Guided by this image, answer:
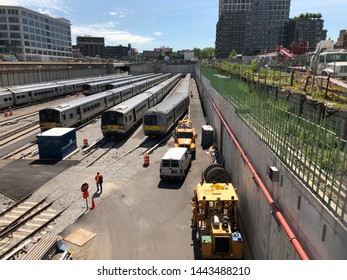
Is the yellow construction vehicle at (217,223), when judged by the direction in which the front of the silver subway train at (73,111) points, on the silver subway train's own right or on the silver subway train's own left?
on the silver subway train's own left

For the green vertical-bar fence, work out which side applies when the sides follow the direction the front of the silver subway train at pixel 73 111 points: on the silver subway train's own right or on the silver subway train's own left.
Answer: on the silver subway train's own left

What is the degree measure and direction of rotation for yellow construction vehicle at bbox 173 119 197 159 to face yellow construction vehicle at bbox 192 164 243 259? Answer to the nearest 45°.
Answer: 0° — it already faces it

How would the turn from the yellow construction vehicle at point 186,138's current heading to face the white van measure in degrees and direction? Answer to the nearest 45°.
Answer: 0° — it already faces it

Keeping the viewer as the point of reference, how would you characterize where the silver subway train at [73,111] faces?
facing the viewer and to the left of the viewer

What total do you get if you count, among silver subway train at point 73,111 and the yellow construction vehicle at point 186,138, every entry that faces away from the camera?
0

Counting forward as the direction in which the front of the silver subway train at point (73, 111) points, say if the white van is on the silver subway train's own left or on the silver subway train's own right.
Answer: on the silver subway train's own left

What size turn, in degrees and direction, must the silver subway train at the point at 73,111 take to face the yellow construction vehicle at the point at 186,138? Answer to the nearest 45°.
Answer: approximately 90° to its left

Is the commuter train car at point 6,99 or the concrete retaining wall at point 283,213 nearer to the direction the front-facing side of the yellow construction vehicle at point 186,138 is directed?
the concrete retaining wall

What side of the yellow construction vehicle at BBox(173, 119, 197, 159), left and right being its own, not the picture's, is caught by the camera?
front

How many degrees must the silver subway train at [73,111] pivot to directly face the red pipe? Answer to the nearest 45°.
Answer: approximately 45° to its left
